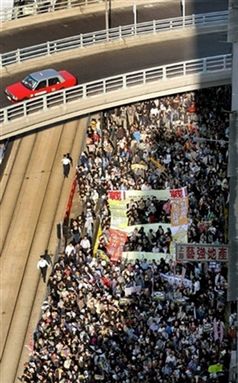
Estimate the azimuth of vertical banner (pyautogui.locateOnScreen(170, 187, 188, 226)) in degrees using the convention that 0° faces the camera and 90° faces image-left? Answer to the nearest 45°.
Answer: approximately 0°

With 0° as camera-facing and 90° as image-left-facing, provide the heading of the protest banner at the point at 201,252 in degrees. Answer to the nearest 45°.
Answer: approximately 0°

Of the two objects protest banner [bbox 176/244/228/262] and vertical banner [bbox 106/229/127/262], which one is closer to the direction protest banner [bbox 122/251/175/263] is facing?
the protest banner

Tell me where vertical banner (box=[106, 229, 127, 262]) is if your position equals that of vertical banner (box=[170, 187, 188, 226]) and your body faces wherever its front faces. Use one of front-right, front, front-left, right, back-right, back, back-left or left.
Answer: right

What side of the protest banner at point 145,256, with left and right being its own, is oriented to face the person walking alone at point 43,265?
right

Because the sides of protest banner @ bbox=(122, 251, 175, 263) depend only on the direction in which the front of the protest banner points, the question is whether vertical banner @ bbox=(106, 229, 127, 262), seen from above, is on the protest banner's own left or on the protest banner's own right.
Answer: on the protest banner's own right
